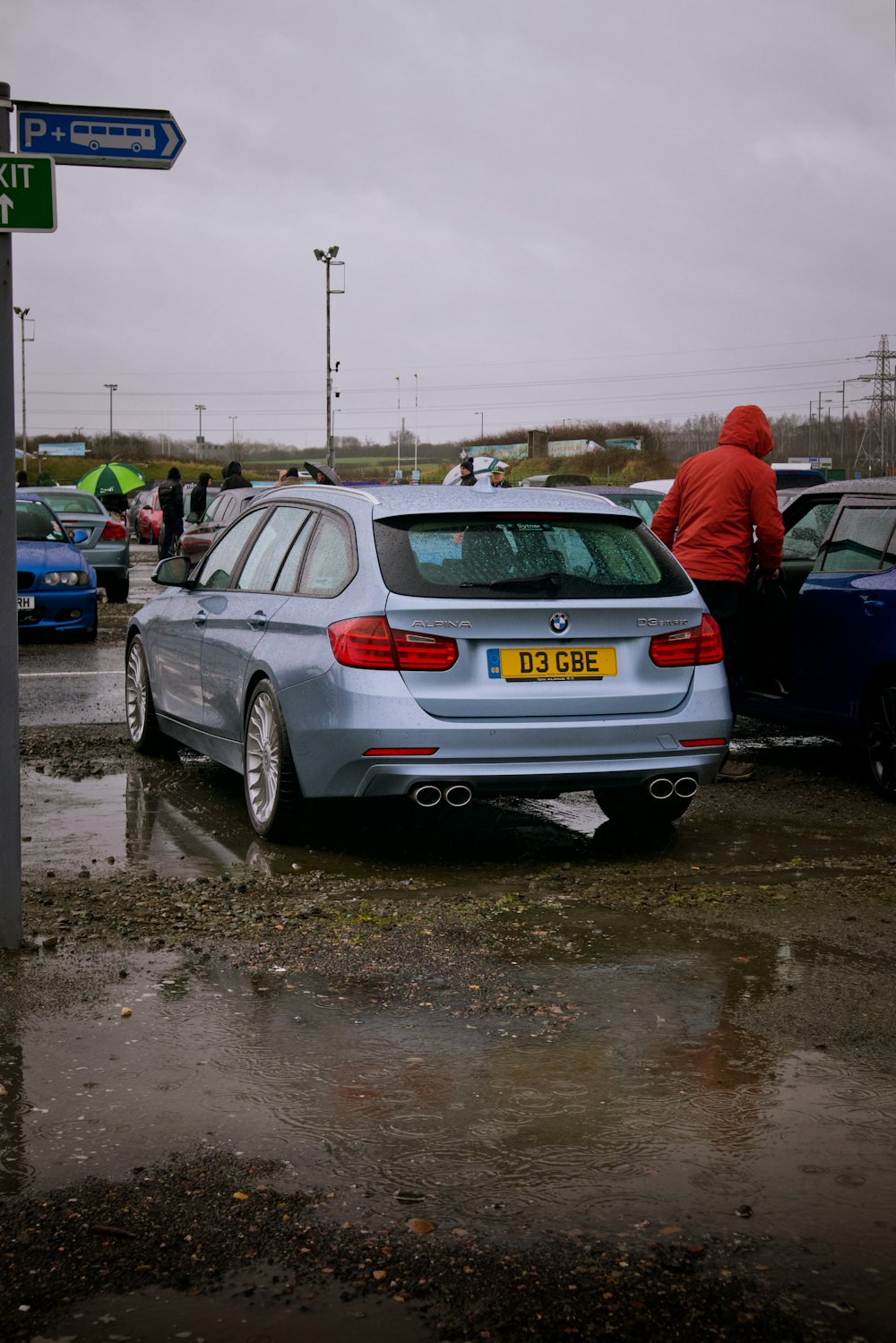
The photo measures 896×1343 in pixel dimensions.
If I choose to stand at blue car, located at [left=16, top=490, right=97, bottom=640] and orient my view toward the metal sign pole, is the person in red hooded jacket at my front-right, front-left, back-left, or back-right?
front-left

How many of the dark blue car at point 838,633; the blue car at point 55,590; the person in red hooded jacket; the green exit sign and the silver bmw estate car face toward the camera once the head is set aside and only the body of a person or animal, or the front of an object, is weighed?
2

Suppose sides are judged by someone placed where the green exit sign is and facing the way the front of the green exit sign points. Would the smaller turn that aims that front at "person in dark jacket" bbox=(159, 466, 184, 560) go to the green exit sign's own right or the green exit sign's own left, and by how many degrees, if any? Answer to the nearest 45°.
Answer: approximately 180°

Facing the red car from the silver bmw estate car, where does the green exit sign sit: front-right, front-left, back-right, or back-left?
back-left

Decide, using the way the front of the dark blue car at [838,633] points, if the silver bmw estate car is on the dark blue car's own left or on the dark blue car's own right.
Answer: on the dark blue car's own left

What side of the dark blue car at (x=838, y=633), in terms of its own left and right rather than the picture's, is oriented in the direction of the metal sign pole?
left

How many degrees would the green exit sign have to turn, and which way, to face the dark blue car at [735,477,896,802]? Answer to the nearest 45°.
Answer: approximately 135° to its left

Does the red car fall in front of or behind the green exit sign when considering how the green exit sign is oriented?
behind

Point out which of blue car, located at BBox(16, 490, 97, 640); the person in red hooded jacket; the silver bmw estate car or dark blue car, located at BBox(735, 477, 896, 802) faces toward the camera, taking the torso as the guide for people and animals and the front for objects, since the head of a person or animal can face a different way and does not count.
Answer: the blue car

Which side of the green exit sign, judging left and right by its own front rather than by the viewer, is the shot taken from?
front

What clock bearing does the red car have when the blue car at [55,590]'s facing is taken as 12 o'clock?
The red car is roughly at 6 o'clock from the blue car.

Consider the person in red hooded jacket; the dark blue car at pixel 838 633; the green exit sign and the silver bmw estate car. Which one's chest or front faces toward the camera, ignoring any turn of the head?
the green exit sign

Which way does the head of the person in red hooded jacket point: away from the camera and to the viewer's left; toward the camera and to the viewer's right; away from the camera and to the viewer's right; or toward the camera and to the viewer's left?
away from the camera and to the viewer's right

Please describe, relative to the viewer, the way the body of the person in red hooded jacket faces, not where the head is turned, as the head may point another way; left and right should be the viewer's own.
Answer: facing away from the viewer and to the right of the viewer

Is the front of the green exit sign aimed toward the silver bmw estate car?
no
